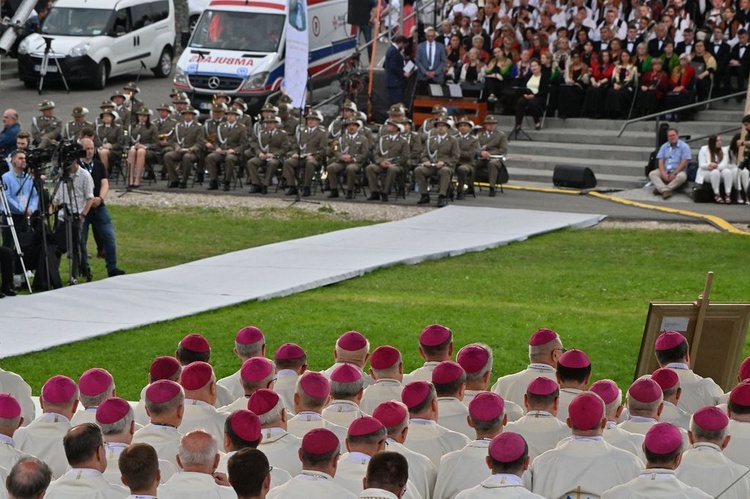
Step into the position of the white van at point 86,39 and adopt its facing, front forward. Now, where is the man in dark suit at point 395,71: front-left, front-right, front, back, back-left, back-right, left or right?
left

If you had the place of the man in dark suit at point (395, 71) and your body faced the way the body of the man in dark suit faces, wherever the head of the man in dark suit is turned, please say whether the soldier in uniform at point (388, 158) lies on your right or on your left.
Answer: on your right

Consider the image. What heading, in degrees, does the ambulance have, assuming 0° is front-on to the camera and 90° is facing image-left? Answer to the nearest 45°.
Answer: approximately 45°

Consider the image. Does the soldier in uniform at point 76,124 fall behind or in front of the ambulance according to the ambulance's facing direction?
in front

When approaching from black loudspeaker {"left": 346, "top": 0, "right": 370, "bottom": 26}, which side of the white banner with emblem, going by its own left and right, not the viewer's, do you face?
back
